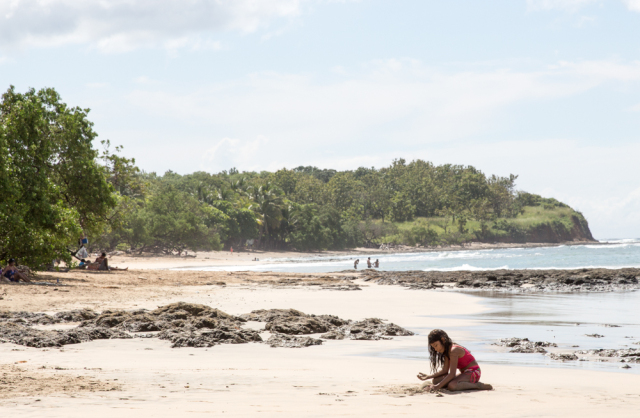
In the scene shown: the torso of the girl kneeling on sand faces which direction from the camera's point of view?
to the viewer's left

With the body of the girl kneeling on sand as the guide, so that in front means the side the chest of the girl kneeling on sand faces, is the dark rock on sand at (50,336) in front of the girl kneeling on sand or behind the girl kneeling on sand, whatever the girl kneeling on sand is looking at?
in front

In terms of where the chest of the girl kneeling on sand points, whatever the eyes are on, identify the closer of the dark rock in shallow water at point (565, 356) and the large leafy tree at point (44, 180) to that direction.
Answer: the large leafy tree

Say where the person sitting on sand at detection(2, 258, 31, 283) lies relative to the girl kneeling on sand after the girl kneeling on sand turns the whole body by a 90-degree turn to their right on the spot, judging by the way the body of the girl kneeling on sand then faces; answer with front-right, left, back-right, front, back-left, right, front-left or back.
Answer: front-left

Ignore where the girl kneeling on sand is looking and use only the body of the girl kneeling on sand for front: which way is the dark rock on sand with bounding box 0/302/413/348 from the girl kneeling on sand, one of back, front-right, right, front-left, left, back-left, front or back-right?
front-right

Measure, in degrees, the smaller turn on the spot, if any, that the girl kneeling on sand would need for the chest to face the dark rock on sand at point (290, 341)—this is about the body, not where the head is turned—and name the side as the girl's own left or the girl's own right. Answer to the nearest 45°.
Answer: approximately 45° to the girl's own right

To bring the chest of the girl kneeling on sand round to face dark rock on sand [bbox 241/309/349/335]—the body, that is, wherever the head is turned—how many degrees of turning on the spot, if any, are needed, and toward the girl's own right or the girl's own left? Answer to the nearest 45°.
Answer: approximately 45° to the girl's own right

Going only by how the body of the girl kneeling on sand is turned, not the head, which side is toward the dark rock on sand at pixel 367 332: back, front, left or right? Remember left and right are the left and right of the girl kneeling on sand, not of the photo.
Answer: right

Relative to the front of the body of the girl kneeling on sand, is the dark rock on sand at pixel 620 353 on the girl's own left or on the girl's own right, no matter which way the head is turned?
on the girl's own right
